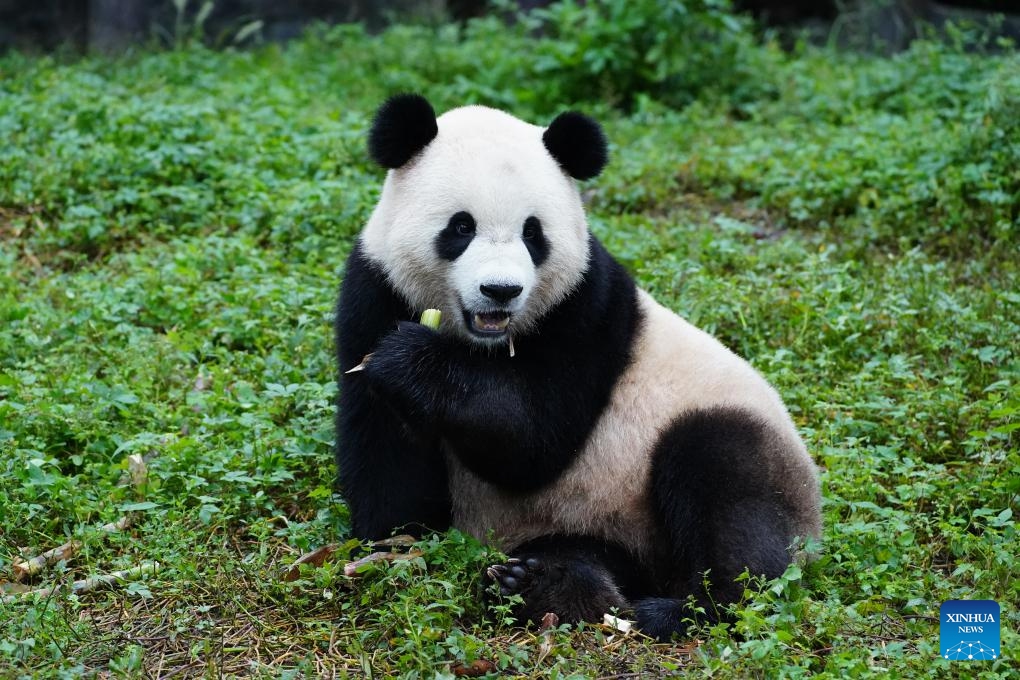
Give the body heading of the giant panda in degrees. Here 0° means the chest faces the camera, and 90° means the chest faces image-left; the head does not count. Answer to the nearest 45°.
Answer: approximately 45°

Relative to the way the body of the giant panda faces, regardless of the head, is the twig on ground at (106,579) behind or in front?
in front
